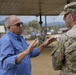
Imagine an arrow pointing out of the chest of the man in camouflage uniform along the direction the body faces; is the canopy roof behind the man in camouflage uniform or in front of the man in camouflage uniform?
in front

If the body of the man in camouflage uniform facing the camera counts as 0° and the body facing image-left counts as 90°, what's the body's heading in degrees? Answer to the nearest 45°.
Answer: approximately 135°
